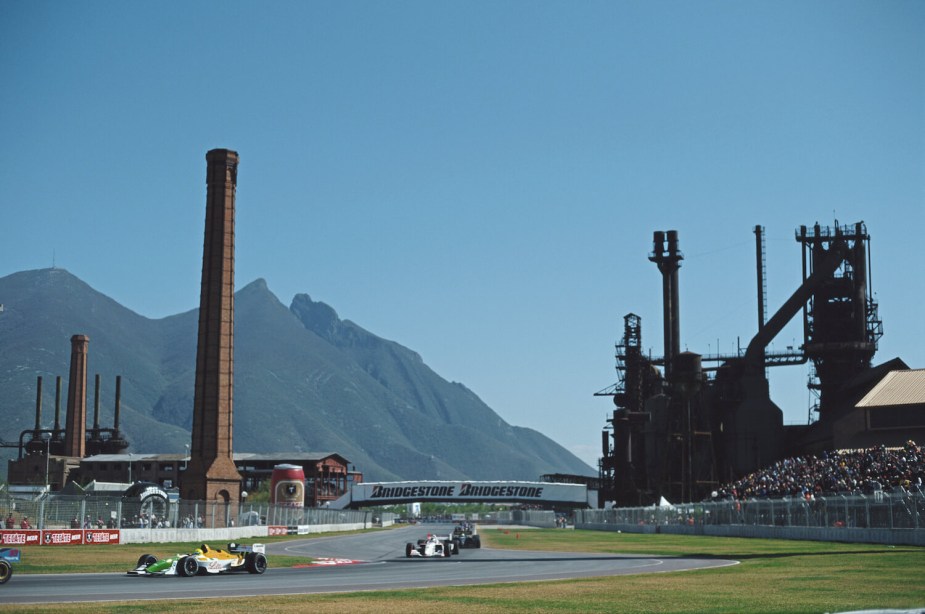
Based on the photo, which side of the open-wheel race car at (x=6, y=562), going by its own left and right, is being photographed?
left

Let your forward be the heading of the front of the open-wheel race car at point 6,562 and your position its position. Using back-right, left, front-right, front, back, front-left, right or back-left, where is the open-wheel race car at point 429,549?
back-right

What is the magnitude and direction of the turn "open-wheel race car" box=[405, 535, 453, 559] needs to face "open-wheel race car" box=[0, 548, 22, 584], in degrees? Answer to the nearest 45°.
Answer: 0° — it already faces it

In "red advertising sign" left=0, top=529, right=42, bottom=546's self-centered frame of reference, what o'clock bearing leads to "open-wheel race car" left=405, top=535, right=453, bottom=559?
The open-wheel race car is roughly at 10 o'clock from the red advertising sign.

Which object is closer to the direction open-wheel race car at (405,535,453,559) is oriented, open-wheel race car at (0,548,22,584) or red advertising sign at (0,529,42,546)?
the open-wheel race car

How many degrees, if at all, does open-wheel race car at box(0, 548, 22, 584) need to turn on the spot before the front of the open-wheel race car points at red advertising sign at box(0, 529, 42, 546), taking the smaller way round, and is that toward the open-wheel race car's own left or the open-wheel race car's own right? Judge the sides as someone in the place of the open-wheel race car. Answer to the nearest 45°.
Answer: approximately 90° to the open-wheel race car's own right

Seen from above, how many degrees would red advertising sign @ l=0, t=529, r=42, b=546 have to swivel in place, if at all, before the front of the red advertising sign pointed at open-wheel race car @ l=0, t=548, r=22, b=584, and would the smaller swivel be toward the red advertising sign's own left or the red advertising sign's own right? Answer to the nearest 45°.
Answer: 0° — it already faces it

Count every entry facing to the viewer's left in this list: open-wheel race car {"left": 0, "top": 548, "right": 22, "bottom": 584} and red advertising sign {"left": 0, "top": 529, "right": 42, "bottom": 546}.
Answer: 1

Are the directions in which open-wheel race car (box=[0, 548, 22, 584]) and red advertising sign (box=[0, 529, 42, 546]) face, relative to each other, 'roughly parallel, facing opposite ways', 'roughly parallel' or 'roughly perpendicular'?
roughly perpendicular
